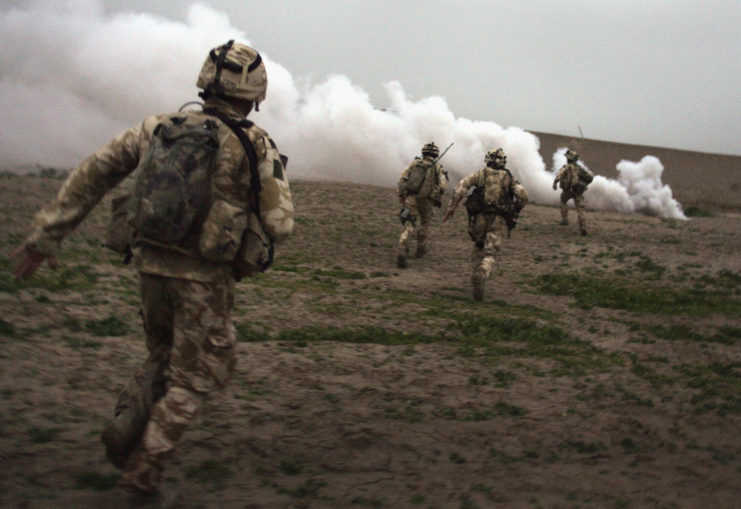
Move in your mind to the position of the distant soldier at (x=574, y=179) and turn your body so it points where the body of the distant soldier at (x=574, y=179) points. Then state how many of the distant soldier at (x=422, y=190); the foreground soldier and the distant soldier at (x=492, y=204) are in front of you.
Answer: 0

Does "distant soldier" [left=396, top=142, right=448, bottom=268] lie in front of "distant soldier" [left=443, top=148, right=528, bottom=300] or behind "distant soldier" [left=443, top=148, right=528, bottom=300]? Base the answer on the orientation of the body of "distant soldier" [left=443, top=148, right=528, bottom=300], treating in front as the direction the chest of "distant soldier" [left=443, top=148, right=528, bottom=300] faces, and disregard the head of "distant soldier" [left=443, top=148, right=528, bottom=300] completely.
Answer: in front

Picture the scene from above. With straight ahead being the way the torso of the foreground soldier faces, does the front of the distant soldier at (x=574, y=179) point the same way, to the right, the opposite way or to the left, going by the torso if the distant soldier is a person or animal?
the same way

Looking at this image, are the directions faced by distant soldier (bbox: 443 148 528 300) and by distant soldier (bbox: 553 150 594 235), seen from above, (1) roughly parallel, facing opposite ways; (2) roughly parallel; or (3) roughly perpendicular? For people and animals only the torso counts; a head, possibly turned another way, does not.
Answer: roughly parallel

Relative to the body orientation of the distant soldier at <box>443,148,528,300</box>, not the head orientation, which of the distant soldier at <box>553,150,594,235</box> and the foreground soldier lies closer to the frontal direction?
the distant soldier

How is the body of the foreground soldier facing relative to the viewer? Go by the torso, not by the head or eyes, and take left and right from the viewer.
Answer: facing away from the viewer and to the right of the viewer

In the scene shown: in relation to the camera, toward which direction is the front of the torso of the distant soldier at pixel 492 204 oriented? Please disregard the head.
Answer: away from the camera

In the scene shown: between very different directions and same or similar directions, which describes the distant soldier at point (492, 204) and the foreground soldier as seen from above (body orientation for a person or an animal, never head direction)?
same or similar directions

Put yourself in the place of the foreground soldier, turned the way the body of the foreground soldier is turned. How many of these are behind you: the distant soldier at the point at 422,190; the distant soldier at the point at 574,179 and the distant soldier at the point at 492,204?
0

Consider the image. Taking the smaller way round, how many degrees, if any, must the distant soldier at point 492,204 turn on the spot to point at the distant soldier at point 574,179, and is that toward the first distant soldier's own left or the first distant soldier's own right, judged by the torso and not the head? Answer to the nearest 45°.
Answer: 0° — they already face them

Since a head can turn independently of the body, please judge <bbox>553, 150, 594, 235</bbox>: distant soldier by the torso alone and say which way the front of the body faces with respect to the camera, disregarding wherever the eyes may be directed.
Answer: away from the camera

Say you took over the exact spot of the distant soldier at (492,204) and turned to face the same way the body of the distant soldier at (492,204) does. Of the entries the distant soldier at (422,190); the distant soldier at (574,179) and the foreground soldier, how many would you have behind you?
1

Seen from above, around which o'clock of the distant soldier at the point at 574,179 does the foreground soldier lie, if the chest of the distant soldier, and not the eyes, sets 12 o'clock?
The foreground soldier is roughly at 6 o'clock from the distant soldier.

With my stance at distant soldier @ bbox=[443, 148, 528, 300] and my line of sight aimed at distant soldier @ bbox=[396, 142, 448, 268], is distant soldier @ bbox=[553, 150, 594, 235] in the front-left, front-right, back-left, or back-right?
front-right

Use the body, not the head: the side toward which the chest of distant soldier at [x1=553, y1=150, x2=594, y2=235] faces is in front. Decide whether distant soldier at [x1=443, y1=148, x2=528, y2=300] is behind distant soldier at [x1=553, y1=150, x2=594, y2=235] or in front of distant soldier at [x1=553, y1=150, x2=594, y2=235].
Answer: behind

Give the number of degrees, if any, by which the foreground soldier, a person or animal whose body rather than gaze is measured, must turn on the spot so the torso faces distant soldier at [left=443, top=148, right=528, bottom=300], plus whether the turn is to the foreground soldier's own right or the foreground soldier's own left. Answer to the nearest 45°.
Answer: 0° — they already face them

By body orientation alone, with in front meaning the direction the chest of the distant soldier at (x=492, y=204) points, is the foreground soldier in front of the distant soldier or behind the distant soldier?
behind
